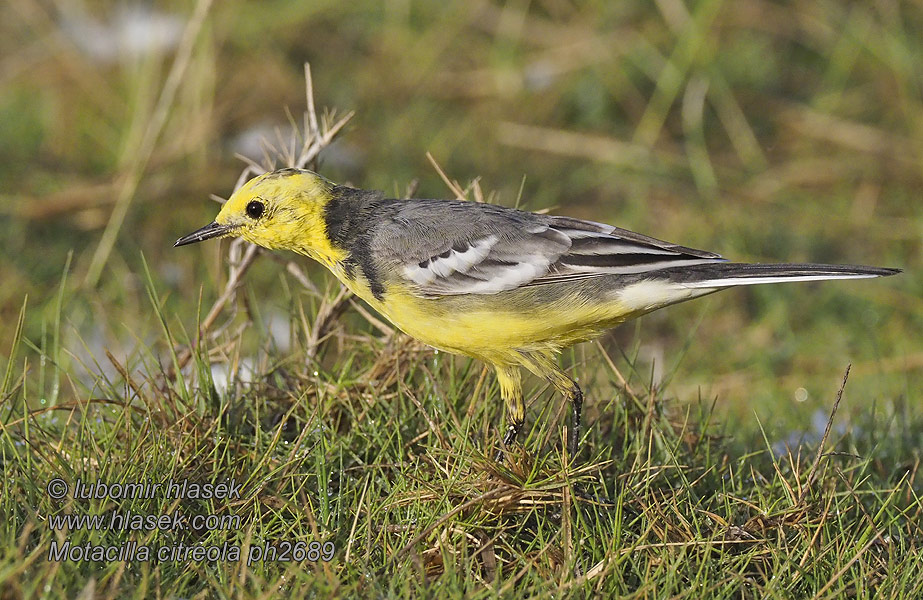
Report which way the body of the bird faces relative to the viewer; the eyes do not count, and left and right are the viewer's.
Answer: facing to the left of the viewer
